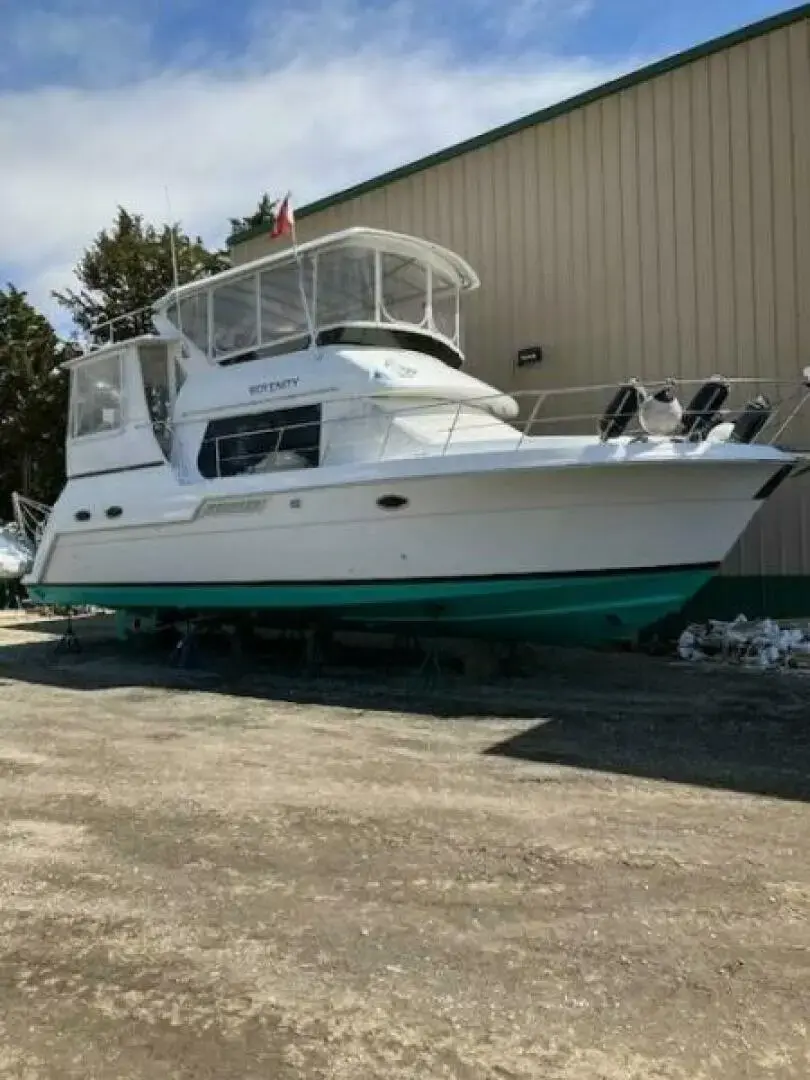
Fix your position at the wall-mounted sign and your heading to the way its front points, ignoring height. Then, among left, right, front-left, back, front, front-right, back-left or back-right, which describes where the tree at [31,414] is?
right

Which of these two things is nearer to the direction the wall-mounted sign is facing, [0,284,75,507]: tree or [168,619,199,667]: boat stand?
the boat stand

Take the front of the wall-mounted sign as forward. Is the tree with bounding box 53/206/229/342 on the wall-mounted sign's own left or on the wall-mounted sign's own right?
on the wall-mounted sign's own right

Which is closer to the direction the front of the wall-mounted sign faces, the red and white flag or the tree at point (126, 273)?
the red and white flag

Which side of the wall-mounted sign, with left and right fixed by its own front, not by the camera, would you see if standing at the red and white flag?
front

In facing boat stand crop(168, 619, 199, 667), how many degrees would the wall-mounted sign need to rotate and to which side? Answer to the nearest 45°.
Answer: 0° — it already faces it

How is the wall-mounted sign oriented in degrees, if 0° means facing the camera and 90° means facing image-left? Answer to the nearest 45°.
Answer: approximately 45°
